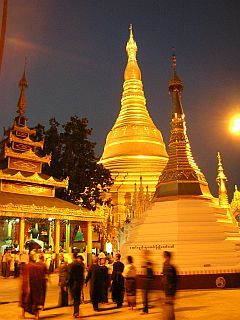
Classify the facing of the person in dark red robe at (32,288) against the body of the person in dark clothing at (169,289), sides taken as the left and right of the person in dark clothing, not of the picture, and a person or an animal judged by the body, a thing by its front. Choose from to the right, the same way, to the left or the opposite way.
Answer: to the right

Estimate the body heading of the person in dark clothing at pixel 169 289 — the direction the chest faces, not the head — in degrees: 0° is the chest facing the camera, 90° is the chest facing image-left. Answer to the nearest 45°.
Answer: approximately 90°

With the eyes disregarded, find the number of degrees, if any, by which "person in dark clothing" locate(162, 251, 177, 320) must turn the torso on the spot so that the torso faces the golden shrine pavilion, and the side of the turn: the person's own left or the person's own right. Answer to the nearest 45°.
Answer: approximately 45° to the person's own right

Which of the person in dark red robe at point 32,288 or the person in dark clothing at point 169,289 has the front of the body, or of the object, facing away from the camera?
the person in dark red robe

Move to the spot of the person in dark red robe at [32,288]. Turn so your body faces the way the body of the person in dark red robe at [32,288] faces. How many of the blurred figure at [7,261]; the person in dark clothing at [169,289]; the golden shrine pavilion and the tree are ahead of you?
3

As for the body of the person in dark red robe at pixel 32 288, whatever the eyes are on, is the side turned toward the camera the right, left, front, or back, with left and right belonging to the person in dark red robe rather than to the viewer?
back

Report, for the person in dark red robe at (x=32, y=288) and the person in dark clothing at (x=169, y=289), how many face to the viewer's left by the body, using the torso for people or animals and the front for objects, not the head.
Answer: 1

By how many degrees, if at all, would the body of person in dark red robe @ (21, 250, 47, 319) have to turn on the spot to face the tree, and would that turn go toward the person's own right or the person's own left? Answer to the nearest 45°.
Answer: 0° — they already face it

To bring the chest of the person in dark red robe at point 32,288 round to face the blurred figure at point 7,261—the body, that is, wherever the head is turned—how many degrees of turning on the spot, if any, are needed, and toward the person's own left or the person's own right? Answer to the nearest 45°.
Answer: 0° — they already face them
